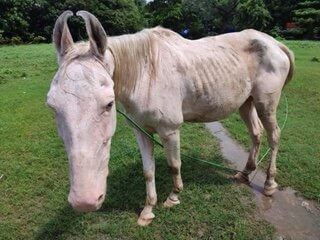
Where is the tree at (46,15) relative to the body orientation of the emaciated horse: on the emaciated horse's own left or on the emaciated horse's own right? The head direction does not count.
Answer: on the emaciated horse's own right

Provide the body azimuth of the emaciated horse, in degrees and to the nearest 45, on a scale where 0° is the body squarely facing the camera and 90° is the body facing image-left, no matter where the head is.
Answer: approximately 45°

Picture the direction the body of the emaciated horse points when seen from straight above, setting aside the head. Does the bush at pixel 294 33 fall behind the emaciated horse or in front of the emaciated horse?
behind

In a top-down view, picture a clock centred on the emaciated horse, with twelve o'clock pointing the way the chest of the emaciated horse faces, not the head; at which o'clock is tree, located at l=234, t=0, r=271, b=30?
The tree is roughly at 5 o'clock from the emaciated horse.

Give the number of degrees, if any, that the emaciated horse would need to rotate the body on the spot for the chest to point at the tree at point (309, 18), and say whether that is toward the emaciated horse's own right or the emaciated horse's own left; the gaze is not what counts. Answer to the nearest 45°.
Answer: approximately 180°
